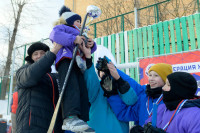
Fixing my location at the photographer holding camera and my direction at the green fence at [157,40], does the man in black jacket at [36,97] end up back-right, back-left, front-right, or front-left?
back-left

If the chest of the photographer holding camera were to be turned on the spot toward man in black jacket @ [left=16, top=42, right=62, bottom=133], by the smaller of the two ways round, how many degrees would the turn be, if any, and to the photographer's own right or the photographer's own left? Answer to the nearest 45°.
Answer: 0° — they already face them

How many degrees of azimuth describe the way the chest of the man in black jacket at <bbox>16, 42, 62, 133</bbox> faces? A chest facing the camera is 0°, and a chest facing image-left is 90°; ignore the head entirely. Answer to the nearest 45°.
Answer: approximately 315°

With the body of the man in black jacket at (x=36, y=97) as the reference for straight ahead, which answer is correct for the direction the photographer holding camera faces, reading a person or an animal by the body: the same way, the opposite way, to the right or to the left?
to the right

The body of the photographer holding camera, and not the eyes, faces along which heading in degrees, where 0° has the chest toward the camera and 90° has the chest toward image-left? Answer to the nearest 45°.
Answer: approximately 45°

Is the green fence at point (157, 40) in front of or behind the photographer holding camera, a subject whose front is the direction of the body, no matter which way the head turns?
behind

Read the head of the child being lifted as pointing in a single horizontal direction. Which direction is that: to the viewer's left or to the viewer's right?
to the viewer's right
